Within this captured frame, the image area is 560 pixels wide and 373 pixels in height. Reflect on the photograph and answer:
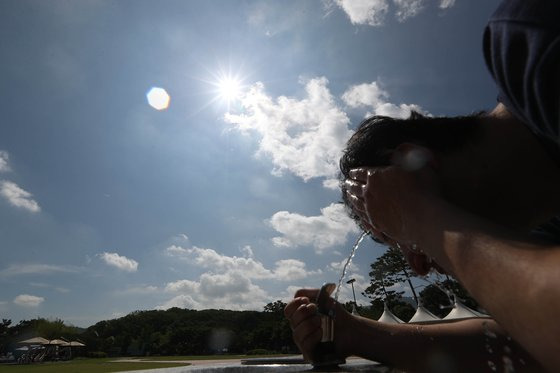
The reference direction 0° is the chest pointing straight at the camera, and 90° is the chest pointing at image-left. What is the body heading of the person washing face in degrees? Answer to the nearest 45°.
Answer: approximately 90°
